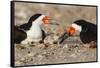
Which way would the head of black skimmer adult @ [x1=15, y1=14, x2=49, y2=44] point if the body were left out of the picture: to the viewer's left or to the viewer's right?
to the viewer's right

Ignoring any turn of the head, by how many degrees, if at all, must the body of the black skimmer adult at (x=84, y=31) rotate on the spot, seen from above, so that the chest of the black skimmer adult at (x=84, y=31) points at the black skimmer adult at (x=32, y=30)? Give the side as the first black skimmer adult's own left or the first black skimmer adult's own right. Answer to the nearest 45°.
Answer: approximately 45° to the first black skimmer adult's own left

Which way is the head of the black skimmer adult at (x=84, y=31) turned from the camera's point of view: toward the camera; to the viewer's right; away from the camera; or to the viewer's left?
to the viewer's left

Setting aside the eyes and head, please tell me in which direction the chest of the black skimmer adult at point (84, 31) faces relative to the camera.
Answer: to the viewer's left
